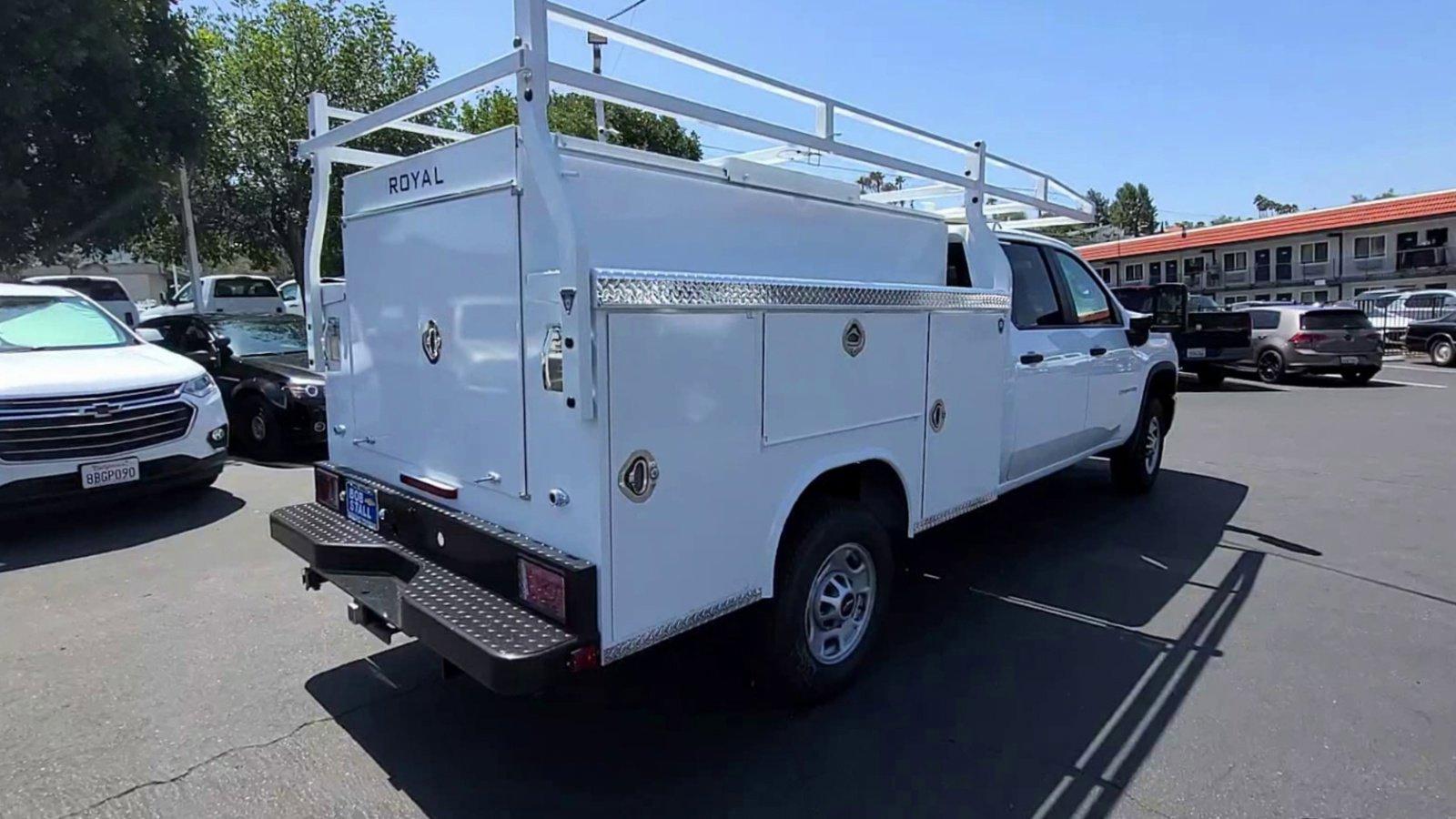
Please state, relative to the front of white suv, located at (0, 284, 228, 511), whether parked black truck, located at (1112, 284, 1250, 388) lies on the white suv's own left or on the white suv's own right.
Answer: on the white suv's own left

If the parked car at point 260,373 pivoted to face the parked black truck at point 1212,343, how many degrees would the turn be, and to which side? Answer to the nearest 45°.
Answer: approximately 45° to its left

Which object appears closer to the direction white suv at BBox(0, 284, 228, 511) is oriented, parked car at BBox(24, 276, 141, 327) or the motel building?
the motel building

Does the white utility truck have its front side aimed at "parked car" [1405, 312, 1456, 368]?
yes

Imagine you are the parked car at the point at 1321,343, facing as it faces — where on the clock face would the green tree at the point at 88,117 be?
The green tree is roughly at 9 o'clock from the parked car.

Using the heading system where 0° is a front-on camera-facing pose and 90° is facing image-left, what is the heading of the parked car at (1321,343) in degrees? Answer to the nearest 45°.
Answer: approximately 135°

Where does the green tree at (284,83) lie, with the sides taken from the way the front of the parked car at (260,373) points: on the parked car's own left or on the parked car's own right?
on the parked car's own left

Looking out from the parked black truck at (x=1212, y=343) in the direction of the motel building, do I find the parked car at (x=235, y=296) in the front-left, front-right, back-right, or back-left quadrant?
back-left

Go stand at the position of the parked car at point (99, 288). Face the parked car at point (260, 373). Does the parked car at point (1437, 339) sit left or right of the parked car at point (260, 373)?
left

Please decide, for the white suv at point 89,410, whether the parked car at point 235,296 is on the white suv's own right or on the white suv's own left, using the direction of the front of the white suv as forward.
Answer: on the white suv's own left

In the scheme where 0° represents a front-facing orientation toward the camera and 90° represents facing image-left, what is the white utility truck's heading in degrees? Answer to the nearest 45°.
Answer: approximately 225°

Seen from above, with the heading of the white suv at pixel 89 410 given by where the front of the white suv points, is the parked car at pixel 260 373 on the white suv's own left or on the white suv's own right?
on the white suv's own left

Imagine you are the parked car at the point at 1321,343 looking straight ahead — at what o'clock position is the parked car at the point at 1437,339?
the parked car at the point at 1437,339 is roughly at 2 o'clock from the parked car at the point at 1321,343.
